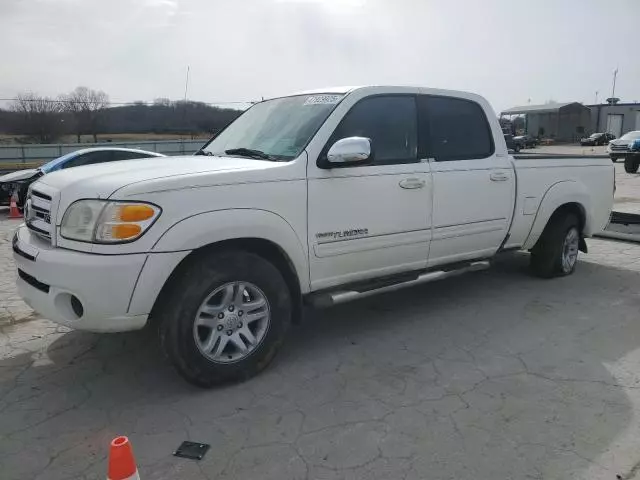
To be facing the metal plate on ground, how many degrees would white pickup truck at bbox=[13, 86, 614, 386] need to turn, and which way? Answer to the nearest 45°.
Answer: approximately 45° to its left

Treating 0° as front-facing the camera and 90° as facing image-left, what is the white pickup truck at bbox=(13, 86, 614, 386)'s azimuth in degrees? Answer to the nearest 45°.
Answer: approximately 45°

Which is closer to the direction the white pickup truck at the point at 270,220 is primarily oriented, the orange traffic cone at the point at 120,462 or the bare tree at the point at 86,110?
the orange traffic cone

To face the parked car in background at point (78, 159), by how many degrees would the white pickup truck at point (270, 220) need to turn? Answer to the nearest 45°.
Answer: approximately 90° to its right

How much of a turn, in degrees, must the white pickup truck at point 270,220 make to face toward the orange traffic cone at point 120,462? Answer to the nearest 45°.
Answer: approximately 45° to its left

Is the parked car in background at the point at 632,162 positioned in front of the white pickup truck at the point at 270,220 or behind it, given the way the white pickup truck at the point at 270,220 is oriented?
behind

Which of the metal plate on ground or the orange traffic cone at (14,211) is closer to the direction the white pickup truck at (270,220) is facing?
the metal plate on ground

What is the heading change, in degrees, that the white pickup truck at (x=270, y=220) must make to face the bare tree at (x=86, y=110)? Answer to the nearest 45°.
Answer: approximately 90° to its right

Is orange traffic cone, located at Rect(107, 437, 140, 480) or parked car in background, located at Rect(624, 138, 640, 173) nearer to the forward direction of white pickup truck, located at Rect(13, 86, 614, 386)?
the orange traffic cone

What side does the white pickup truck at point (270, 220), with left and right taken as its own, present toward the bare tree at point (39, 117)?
right
